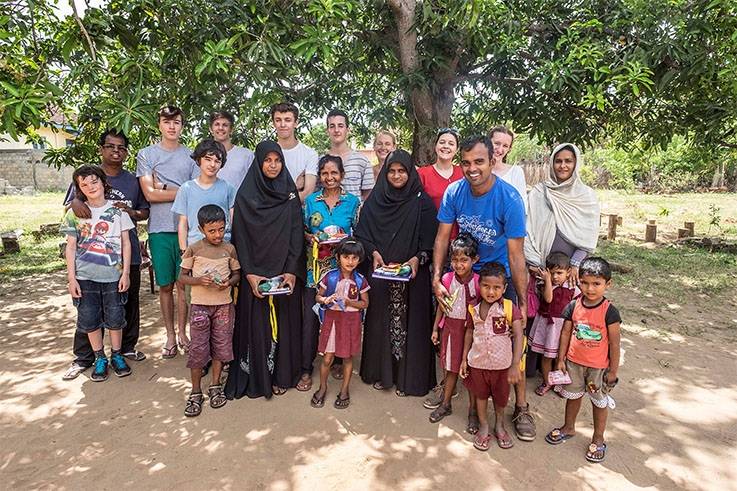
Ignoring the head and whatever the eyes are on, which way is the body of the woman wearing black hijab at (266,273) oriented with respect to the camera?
toward the camera

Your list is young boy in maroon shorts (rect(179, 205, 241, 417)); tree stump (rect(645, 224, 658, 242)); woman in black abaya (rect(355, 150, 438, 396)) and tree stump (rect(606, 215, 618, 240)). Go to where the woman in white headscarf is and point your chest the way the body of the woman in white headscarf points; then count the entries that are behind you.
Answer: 2

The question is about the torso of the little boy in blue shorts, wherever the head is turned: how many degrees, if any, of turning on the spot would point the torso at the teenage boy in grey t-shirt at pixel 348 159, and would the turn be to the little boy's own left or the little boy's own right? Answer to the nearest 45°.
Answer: approximately 90° to the little boy's own left

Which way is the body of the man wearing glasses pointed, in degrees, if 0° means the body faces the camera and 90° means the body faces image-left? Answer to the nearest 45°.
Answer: approximately 0°

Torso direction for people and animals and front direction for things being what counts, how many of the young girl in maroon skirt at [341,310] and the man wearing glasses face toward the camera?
2

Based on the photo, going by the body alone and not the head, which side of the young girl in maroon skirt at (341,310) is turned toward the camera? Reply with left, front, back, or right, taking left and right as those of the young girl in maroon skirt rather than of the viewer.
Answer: front

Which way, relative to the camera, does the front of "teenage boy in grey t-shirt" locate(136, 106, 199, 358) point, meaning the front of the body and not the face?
toward the camera

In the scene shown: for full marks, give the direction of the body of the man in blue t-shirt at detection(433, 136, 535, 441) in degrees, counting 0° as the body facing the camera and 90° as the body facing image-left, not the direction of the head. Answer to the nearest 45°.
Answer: approximately 0°

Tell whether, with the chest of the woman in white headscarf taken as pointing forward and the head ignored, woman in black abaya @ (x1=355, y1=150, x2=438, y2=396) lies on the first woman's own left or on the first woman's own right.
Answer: on the first woman's own right
